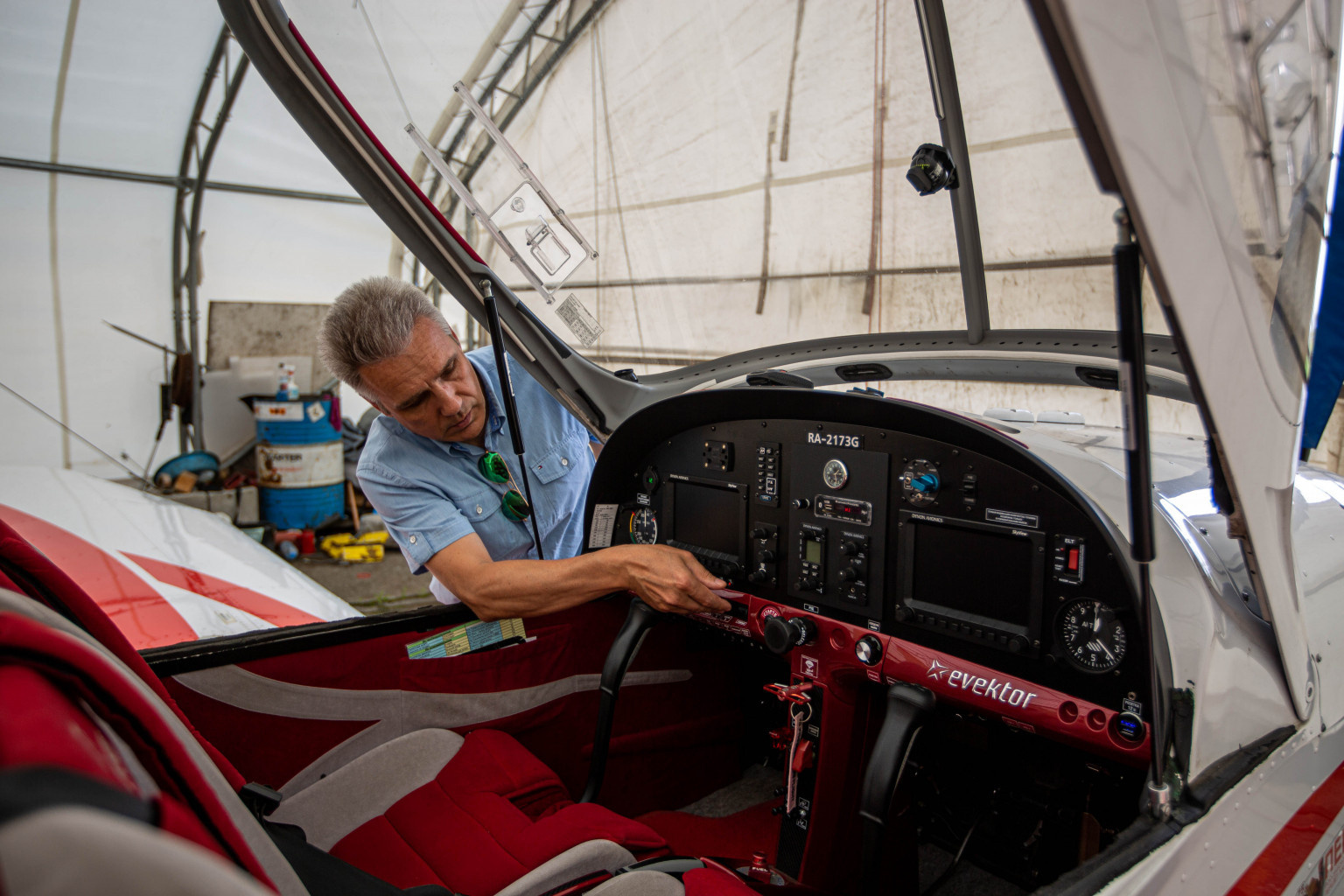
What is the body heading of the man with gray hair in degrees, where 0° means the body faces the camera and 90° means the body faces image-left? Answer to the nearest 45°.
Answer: approximately 315°

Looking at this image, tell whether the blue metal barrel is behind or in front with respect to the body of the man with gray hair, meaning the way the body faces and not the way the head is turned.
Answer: behind

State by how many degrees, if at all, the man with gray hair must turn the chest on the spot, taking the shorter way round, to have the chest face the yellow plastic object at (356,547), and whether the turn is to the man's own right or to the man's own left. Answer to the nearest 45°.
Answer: approximately 135° to the man's own left

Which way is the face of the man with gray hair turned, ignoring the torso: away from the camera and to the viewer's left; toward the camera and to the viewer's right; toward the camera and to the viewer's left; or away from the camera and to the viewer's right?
toward the camera and to the viewer's right

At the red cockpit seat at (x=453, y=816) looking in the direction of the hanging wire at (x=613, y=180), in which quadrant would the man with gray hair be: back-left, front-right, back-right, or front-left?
front-left
